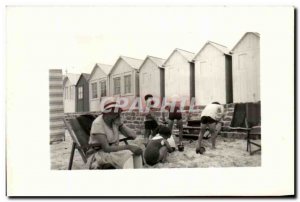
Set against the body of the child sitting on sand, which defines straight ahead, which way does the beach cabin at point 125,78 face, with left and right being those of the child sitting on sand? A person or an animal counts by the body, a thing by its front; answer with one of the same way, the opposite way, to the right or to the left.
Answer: the opposite way

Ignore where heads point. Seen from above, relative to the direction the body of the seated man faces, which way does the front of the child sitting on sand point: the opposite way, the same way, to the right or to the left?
to the left

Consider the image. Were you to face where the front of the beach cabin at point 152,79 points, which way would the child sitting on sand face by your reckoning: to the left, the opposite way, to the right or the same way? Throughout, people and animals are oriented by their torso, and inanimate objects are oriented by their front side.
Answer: the opposite way

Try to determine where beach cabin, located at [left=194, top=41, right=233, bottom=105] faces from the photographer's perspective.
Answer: facing the viewer and to the left of the viewer

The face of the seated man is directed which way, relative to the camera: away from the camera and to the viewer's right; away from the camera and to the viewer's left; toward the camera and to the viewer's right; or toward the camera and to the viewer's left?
toward the camera and to the viewer's right

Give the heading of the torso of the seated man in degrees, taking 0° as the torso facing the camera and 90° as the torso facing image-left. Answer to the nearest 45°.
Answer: approximately 315°

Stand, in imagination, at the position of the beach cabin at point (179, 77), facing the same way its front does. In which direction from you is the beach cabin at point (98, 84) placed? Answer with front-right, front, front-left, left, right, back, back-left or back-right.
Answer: front-right

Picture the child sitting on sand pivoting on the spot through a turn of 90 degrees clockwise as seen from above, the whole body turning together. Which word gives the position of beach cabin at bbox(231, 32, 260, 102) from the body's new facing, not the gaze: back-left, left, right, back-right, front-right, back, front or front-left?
front-left

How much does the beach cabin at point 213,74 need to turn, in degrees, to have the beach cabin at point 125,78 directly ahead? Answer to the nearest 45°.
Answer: approximately 45° to its right
